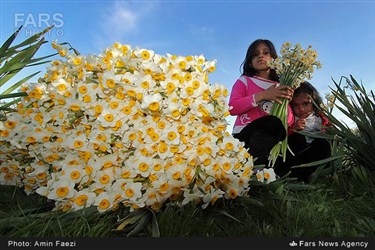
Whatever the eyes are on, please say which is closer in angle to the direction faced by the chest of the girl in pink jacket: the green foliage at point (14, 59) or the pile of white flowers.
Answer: the pile of white flowers

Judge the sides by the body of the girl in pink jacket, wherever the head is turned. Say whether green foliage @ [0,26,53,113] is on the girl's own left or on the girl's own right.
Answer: on the girl's own right

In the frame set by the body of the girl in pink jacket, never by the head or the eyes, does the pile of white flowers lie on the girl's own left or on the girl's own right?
on the girl's own right
